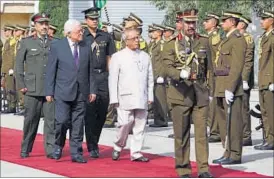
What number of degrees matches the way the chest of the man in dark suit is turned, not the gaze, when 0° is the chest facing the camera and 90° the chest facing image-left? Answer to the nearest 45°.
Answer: approximately 315°

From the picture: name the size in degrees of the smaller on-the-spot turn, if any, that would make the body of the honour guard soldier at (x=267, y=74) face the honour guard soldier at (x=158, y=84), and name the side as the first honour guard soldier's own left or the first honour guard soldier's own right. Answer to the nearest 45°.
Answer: approximately 45° to the first honour guard soldier's own right

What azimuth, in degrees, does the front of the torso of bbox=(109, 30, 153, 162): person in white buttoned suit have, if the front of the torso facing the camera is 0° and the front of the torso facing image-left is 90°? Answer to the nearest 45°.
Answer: approximately 315°
